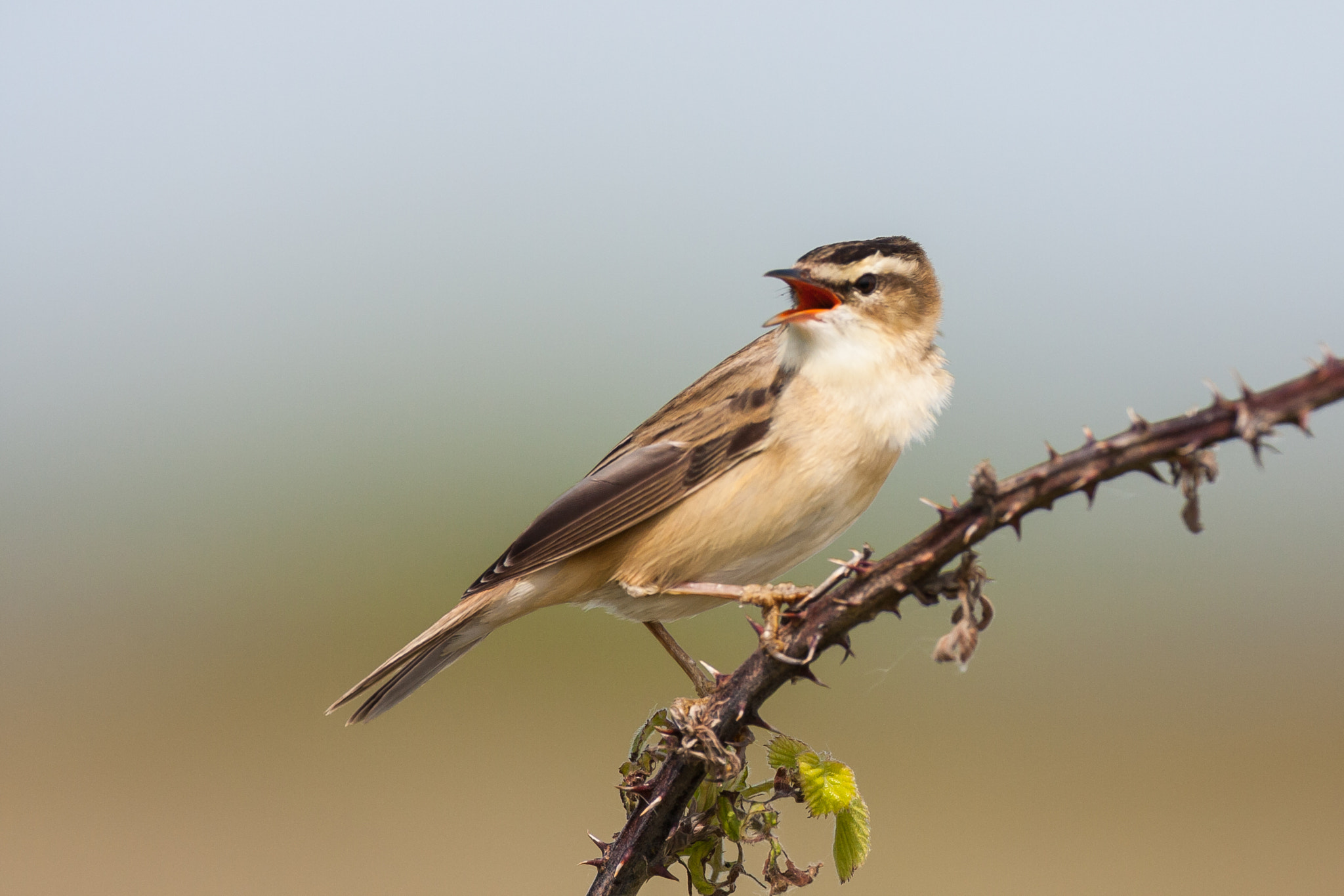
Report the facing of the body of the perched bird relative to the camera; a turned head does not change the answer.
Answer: to the viewer's right
